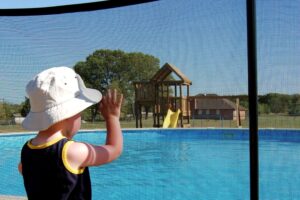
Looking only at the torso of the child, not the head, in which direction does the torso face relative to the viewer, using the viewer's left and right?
facing away from the viewer and to the right of the viewer

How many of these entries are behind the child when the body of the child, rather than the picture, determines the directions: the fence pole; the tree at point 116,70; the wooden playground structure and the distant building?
0

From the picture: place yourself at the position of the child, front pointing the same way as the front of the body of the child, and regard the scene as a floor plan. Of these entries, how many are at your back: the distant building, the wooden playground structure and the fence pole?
0

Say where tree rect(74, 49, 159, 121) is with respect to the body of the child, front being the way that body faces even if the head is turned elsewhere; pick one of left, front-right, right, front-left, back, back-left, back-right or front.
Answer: front-left

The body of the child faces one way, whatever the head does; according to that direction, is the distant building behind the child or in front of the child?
in front

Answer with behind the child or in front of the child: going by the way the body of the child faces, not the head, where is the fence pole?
in front

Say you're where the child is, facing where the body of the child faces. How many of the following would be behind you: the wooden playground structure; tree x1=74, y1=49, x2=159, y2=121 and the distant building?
0

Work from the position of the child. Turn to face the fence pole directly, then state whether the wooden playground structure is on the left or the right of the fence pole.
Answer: left

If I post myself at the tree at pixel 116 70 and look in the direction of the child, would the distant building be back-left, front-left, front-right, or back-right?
back-left

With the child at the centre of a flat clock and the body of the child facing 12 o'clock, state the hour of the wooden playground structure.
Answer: The wooden playground structure is roughly at 11 o'clock from the child.

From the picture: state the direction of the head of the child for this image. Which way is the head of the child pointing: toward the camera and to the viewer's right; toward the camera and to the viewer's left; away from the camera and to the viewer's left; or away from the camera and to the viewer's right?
away from the camera and to the viewer's right
